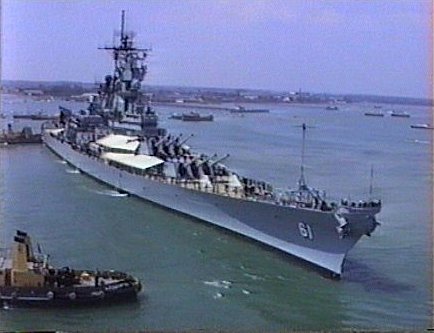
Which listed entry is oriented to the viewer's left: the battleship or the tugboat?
the tugboat

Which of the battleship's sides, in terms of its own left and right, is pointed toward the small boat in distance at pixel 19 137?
back

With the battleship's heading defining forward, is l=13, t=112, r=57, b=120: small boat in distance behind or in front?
behind

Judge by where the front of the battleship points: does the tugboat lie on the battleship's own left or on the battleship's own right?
on the battleship's own right

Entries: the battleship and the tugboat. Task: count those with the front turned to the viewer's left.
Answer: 1

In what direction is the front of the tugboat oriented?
to the viewer's left

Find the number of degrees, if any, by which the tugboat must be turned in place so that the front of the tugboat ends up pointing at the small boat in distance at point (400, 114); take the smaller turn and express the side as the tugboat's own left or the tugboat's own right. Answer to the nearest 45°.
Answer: approximately 135° to the tugboat's own right

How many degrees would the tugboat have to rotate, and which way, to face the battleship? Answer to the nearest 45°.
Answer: approximately 135° to its right
